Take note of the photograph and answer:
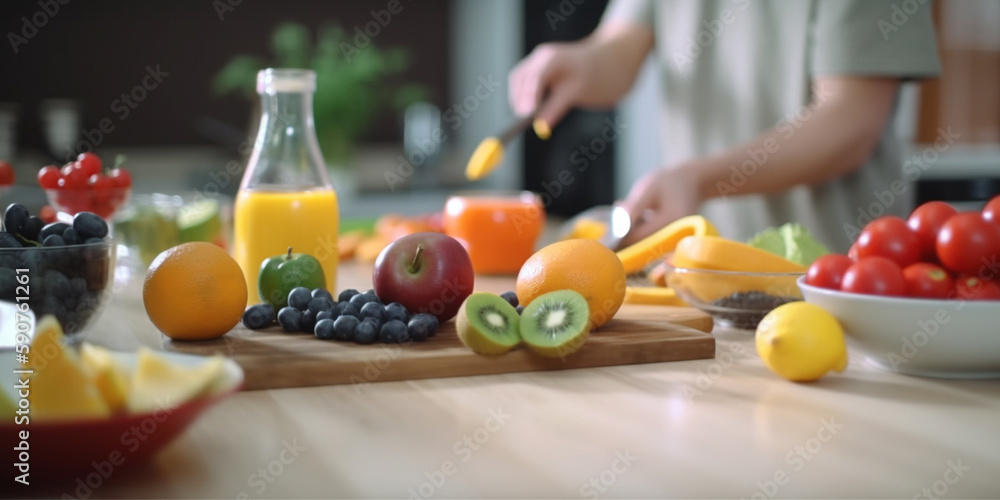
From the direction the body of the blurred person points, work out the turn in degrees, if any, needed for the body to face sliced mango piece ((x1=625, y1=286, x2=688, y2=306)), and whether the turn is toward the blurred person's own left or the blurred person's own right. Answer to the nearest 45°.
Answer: approximately 45° to the blurred person's own left

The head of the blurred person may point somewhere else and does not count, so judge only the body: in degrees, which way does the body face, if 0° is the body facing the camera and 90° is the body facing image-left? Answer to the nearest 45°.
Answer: approximately 45°

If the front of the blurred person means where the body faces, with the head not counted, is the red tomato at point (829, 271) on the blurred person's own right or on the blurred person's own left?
on the blurred person's own left

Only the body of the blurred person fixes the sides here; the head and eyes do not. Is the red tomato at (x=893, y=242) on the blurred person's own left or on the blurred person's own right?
on the blurred person's own left

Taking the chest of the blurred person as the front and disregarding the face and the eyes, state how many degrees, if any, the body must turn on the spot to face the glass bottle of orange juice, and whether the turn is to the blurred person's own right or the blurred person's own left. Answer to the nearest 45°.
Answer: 0° — they already face it

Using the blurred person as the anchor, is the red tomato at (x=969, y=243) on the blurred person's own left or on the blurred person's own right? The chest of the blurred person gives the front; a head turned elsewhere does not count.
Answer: on the blurred person's own left
